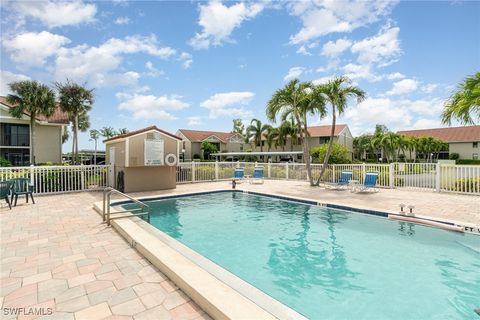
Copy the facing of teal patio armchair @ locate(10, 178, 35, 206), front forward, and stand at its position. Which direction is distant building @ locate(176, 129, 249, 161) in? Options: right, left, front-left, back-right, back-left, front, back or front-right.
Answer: left

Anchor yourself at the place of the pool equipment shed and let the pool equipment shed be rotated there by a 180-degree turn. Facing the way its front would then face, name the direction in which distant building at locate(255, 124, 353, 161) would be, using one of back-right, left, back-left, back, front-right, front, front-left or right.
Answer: front-right

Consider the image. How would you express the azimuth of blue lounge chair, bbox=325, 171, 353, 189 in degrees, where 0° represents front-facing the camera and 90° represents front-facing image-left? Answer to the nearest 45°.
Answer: approximately 45°

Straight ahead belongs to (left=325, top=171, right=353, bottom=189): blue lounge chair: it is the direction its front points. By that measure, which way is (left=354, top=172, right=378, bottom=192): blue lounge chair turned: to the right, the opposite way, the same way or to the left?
the same way

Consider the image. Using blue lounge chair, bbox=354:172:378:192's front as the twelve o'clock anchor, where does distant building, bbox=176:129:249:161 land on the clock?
The distant building is roughly at 3 o'clock from the blue lounge chair.

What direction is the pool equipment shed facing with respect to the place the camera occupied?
facing the viewer

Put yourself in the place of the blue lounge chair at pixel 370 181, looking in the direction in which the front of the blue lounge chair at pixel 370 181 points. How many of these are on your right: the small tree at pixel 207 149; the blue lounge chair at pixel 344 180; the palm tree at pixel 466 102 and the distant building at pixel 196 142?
3

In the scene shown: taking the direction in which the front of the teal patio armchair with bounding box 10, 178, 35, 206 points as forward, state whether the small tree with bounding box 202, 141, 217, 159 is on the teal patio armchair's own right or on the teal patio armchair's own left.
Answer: on the teal patio armchair's own left

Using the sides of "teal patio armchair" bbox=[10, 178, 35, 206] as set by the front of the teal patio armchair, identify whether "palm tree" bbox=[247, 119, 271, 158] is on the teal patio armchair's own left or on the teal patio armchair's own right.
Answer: on the teal patio armchair's own left
